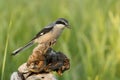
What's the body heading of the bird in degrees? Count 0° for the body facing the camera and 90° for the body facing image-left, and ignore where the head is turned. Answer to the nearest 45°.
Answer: approximately 270°
